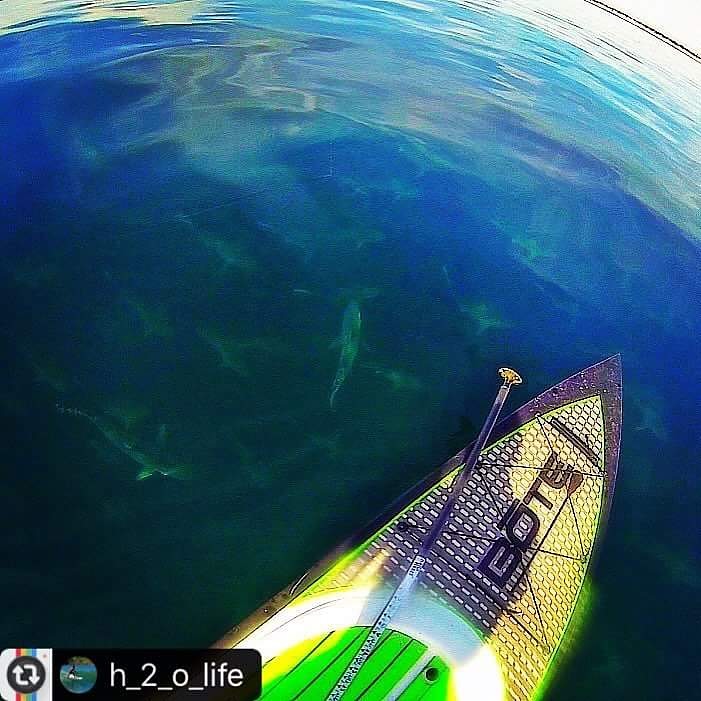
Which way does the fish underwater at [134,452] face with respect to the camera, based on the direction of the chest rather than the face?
to the viewer's right

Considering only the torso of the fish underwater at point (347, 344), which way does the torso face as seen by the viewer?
away from the camera

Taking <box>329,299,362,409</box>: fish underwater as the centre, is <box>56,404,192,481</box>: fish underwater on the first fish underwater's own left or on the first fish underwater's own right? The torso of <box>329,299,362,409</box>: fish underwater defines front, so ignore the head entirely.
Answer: on the first fish underwater's own left

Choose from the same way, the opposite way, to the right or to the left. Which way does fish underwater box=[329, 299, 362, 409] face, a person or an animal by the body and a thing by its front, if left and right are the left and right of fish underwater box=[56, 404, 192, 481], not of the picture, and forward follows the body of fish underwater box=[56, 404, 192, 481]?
to the left

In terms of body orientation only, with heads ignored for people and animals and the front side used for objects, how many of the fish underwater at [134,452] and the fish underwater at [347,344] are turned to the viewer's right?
1

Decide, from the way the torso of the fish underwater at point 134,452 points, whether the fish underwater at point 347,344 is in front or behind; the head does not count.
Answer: in front
